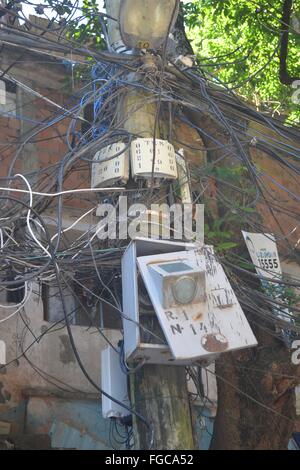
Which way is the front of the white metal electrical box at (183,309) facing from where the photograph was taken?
facing the viewer

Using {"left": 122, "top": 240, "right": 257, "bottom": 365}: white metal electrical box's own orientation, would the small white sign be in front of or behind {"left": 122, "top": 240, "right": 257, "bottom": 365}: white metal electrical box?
behind

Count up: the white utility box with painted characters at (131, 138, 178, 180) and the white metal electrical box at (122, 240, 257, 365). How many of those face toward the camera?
2

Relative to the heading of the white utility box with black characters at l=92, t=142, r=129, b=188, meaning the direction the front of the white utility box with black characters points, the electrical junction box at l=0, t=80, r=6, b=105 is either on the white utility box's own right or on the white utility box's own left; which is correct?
on the white utility box's own right

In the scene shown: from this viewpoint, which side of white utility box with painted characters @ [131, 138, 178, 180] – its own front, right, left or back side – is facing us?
front

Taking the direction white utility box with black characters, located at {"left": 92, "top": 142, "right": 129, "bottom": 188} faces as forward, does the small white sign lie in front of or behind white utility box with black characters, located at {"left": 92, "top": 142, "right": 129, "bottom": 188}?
behind

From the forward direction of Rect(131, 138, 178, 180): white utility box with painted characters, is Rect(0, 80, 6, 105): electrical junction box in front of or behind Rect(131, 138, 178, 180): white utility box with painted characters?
behind

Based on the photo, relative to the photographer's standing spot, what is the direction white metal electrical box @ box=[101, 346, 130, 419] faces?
facing the viewer and to the right of the viewer

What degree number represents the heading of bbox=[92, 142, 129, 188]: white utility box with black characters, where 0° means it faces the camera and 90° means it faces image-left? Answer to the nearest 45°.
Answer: approximately 45°

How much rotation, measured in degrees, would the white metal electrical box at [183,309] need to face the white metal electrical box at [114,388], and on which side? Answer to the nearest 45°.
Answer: approximately 135° to its right
